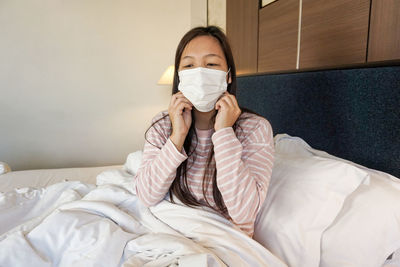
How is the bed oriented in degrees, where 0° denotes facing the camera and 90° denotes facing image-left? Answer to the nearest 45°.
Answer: approximately 45°
